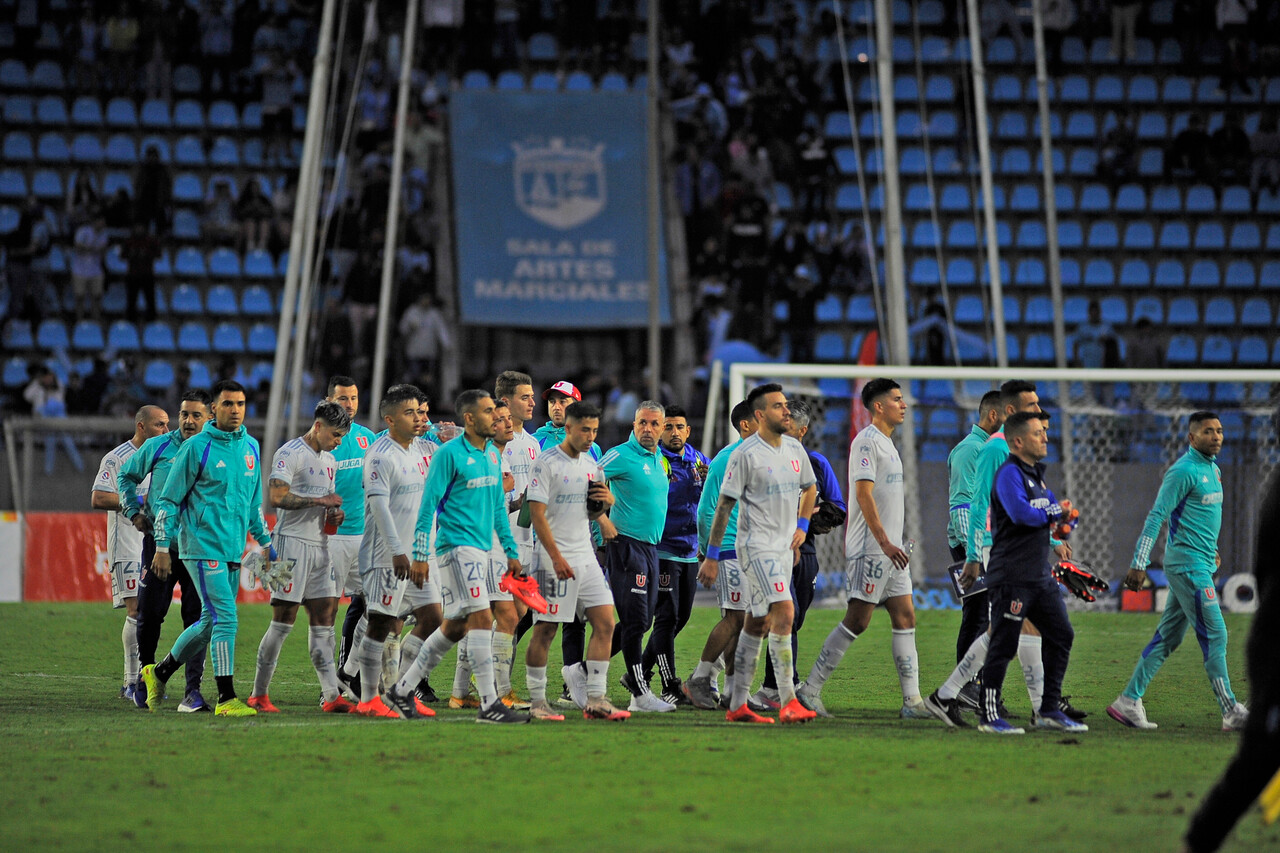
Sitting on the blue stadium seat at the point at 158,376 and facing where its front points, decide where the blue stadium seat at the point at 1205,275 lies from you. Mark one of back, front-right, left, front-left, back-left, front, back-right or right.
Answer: left

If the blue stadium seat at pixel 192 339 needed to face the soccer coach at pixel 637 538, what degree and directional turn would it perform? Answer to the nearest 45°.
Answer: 0° — it already faces them

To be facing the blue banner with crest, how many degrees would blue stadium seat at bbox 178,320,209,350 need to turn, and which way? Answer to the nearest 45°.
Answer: approximately 90° to its left

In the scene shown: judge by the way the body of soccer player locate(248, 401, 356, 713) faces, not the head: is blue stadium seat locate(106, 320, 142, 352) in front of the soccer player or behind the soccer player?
behind

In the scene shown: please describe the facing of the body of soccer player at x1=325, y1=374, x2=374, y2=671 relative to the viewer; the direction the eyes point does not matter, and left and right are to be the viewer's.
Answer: facing the viewer and to the right of the viewer

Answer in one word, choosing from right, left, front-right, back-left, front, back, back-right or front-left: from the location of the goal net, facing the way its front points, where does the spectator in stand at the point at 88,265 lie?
right

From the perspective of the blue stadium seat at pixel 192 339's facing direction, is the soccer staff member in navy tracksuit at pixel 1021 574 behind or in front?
in front
